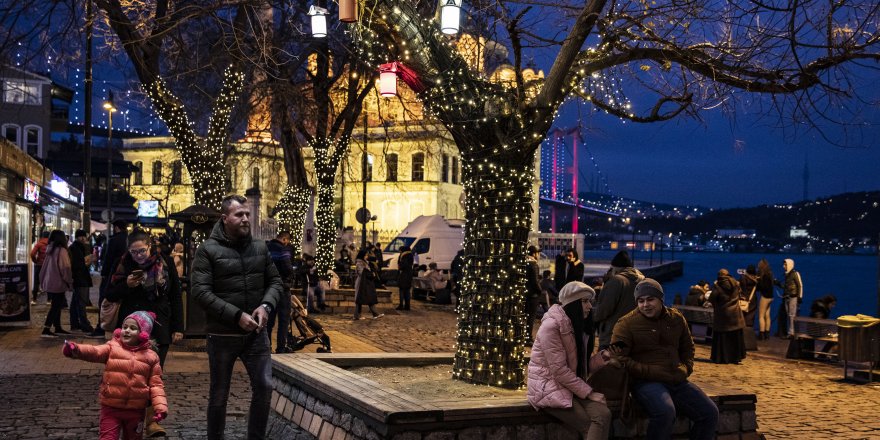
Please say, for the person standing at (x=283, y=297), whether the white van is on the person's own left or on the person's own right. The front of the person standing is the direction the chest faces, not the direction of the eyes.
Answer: on the person's own left

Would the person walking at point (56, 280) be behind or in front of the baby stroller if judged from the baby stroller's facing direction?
behind

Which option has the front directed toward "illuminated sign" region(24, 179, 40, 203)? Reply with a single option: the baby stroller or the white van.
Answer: the white van

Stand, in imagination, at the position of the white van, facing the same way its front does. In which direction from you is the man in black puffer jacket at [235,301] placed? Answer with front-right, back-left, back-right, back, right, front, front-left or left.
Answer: front-left

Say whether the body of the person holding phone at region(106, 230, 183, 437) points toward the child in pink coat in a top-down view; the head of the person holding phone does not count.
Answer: yes

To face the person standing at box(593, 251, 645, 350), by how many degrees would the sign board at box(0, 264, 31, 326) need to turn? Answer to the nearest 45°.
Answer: approximately 45° to its left

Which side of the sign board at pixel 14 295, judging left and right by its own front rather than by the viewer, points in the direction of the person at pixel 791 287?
left

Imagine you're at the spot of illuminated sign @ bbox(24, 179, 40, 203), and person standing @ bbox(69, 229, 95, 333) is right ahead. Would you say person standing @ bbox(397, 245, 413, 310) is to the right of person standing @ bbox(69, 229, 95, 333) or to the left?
left

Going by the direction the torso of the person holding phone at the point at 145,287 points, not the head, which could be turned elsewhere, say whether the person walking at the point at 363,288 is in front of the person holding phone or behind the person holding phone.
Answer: behind

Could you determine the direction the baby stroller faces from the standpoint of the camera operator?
facing to the right of the viewer

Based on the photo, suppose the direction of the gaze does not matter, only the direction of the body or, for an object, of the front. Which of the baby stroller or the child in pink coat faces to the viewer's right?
the baby stroller
